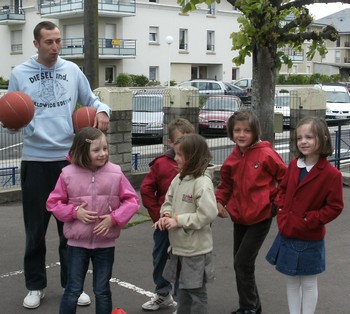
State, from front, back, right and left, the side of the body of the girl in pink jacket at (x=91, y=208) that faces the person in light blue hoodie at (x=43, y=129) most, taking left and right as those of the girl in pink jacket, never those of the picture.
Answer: back

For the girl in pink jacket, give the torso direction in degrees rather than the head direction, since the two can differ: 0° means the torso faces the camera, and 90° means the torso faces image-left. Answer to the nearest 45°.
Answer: approximately 0°

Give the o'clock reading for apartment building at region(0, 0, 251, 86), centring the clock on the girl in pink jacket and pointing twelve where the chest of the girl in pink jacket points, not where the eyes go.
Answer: The apartment building is roughly at 6 o'clock from the girl in pink jacket.

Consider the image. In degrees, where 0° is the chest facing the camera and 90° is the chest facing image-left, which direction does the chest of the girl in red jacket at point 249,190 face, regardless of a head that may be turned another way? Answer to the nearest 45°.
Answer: approximately 45°

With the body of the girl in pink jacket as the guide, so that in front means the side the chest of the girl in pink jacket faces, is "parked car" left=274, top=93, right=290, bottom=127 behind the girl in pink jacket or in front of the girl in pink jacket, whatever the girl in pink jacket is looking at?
behind

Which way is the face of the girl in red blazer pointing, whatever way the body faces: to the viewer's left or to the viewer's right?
to the viewer's left

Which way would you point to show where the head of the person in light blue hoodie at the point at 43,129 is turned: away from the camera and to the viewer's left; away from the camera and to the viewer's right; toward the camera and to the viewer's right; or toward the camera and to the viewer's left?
toward the camera and to the viewer's right

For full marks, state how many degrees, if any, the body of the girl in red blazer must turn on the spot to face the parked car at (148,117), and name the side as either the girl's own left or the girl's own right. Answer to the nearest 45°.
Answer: approximately 135° to the girl's own right

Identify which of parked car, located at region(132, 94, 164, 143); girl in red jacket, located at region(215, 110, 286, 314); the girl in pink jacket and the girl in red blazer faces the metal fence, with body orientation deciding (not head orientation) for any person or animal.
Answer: the parked car

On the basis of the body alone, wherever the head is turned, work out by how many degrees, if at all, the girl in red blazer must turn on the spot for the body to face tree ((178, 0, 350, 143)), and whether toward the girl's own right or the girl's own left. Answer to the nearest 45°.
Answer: approximately 135° to the girl's own right

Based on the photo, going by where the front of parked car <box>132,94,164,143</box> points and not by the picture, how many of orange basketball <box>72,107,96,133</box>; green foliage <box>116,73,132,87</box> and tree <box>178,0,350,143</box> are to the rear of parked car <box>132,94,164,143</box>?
1
